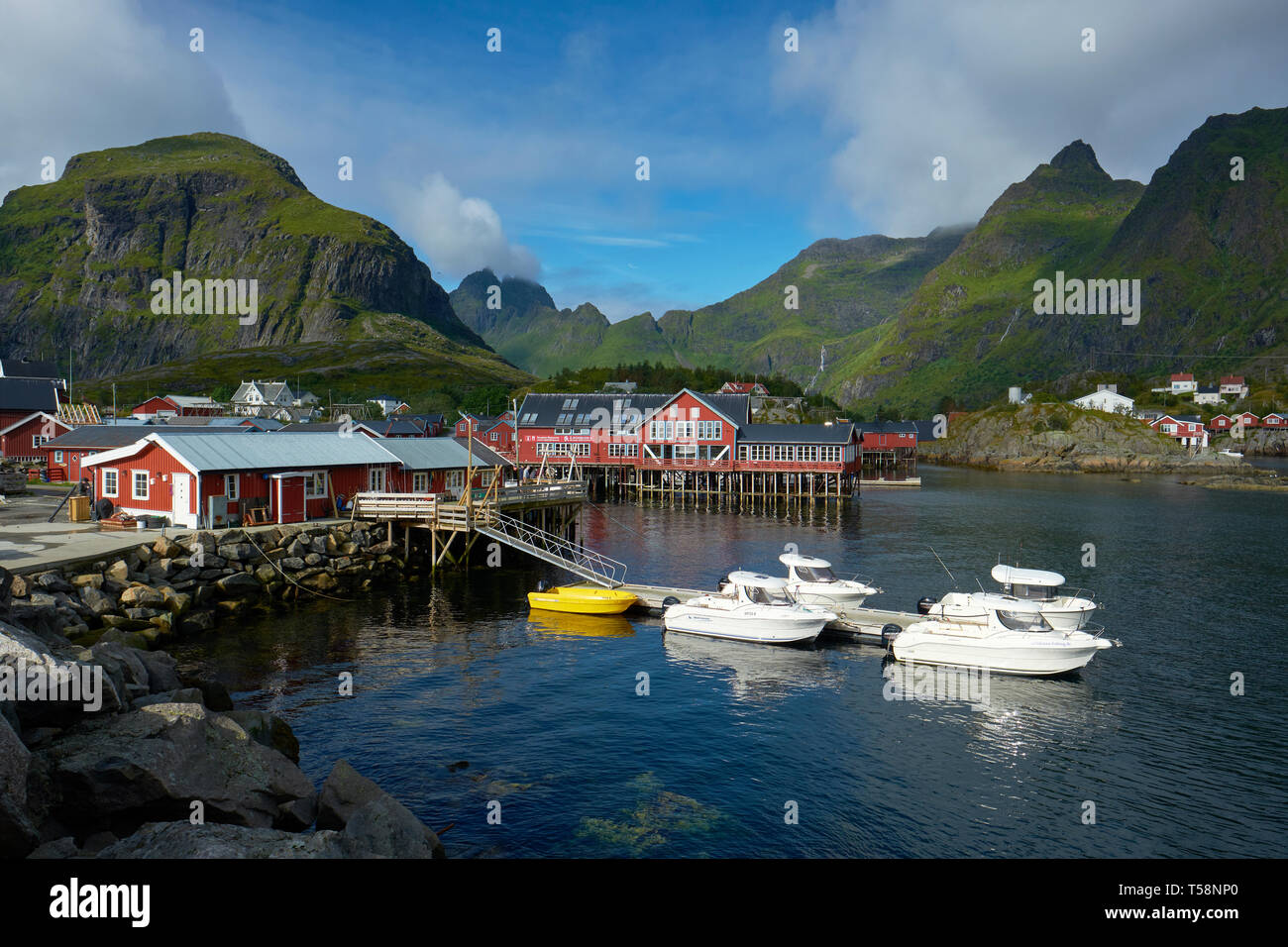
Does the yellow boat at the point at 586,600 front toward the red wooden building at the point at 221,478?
no

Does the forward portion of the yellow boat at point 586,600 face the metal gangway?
no

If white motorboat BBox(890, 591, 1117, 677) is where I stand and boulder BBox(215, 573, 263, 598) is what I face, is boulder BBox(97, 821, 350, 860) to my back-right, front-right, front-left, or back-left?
front-left

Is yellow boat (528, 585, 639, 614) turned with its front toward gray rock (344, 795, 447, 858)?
no

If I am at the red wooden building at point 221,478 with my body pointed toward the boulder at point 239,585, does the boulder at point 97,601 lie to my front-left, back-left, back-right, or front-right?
front-right
